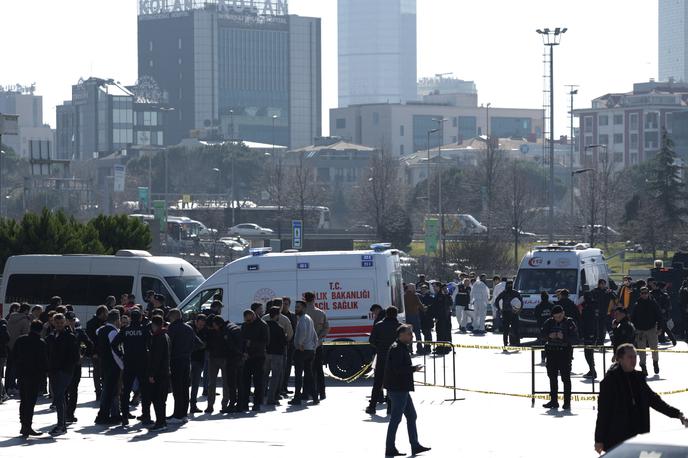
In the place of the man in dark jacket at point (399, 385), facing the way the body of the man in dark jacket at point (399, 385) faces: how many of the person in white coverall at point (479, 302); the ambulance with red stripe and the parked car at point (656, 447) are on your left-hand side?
2

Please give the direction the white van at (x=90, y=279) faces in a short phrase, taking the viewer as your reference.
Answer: facing the viewer and to the right of the viewer

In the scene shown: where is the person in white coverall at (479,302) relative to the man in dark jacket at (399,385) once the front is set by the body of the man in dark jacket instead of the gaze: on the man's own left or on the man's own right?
on the man's own left

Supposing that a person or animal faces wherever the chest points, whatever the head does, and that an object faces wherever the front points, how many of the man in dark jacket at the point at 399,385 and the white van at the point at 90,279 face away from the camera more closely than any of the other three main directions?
0

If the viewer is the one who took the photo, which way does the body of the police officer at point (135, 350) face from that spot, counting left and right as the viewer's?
facing away from the viewer

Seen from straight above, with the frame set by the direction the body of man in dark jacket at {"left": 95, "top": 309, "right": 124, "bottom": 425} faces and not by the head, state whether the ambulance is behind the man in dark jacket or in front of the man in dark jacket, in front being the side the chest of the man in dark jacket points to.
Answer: in front

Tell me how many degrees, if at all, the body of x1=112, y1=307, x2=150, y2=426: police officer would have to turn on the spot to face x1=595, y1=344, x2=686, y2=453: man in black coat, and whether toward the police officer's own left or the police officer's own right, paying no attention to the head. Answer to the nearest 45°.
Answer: approximately 135° to the police officer's own right

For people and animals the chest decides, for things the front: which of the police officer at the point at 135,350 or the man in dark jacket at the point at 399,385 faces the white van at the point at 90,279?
the police officer

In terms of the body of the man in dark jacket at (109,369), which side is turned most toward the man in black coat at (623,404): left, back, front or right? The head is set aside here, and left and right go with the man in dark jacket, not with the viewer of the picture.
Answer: right

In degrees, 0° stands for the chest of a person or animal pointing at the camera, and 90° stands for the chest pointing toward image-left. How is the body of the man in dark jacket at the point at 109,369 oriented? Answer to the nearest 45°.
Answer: approximately 225°
